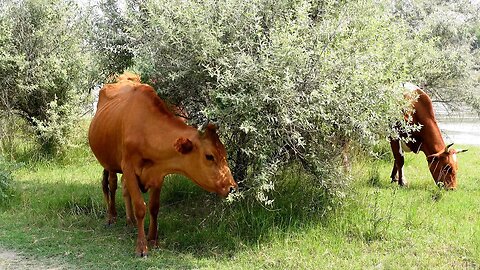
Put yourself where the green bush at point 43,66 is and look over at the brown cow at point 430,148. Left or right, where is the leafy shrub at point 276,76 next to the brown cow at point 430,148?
right

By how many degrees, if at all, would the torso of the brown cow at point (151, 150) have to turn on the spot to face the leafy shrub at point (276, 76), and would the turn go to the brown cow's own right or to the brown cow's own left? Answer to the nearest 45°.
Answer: approximately 45° to the brown cow's own left

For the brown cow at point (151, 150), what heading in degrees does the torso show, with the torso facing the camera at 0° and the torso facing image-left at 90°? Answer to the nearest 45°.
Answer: approximately 315°

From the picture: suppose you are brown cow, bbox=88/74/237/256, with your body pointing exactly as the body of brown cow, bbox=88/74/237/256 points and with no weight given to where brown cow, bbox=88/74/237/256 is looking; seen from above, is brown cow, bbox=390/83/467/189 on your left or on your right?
on your left

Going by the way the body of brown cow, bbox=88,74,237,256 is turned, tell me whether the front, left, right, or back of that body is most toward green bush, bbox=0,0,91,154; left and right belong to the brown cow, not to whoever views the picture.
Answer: back

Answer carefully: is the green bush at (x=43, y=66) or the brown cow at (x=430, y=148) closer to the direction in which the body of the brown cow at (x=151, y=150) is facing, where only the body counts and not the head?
the brown cow

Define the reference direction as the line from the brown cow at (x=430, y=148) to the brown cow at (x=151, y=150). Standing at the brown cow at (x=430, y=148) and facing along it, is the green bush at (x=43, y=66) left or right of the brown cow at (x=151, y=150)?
right
